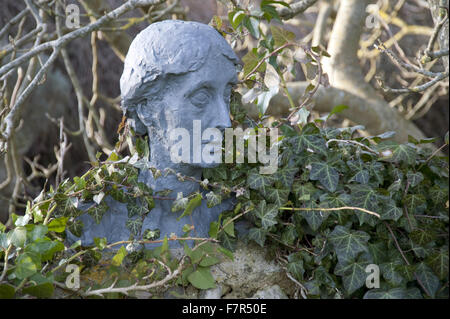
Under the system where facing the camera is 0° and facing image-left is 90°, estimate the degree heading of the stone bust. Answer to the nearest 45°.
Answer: approximately 315°

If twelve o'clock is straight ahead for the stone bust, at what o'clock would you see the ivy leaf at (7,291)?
The ivy leaf is roughly at 3 o'clock from the stone bust.
